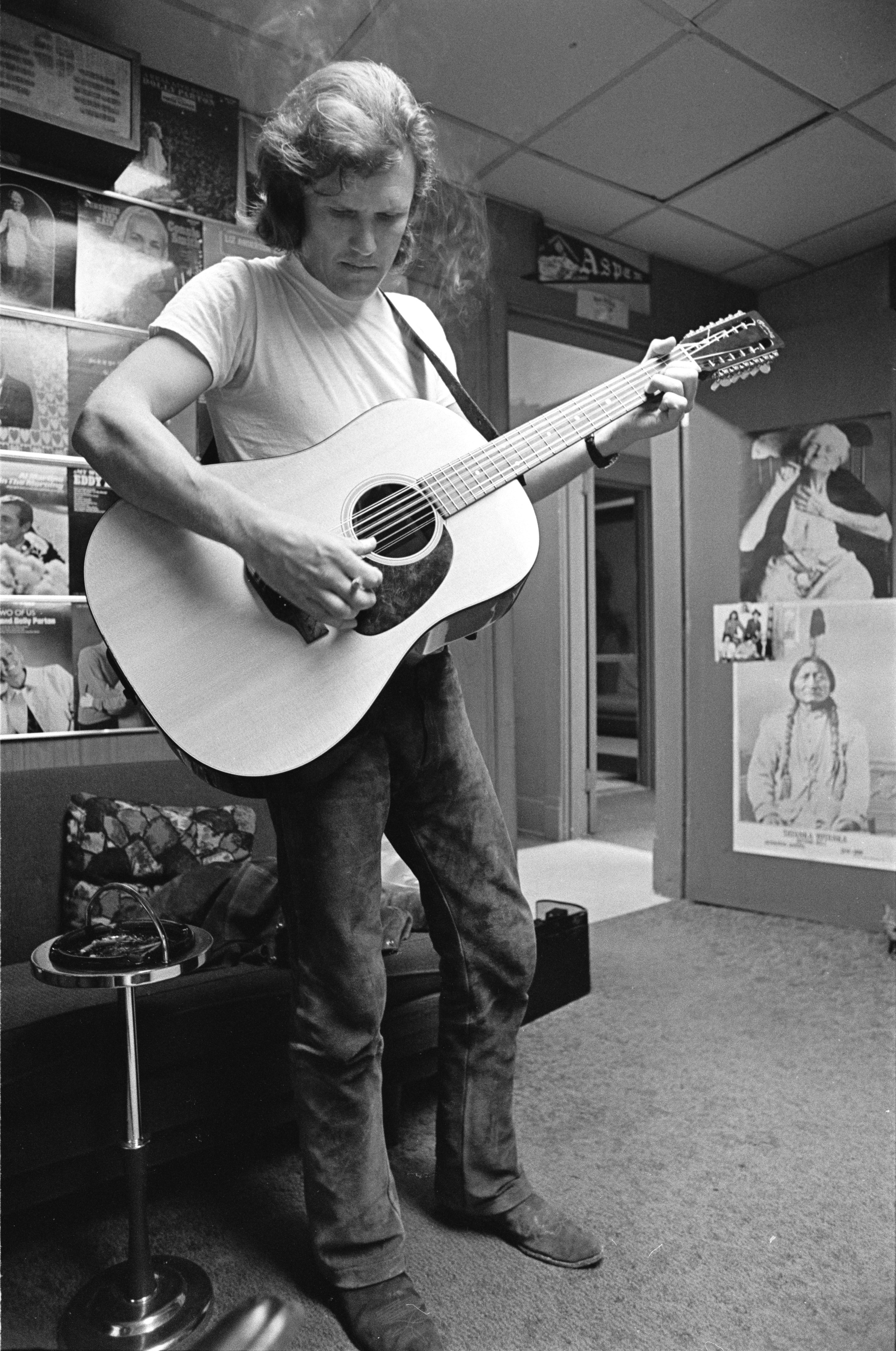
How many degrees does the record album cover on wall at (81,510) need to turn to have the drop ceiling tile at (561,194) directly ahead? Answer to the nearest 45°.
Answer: approximately 45° to its left

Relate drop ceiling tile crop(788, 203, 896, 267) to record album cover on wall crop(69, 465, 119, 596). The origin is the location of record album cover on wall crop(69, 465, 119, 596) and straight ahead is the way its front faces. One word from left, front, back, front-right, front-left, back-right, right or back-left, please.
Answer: front-left
